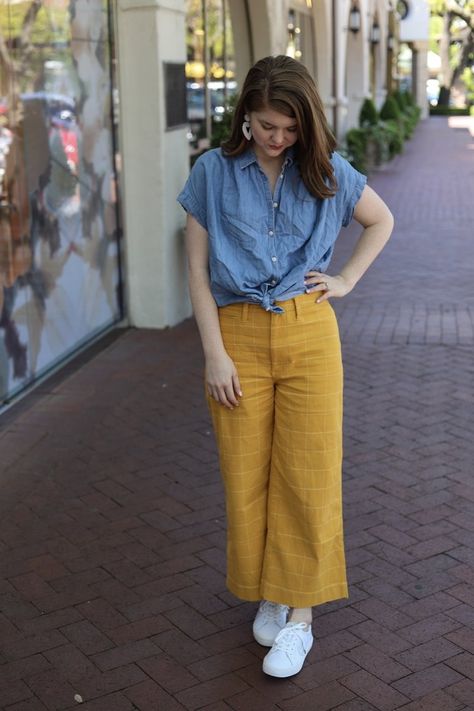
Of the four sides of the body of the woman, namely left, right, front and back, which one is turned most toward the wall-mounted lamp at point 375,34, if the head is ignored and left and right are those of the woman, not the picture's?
back

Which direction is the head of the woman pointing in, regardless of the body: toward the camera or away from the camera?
toward the camera

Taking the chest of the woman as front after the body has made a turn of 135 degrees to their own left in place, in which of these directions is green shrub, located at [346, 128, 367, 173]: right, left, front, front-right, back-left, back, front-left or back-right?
front-left

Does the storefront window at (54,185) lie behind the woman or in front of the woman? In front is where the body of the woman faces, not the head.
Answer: behind

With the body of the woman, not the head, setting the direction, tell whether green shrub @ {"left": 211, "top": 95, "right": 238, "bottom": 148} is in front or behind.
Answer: behind

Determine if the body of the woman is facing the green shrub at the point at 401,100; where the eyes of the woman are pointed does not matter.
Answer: no

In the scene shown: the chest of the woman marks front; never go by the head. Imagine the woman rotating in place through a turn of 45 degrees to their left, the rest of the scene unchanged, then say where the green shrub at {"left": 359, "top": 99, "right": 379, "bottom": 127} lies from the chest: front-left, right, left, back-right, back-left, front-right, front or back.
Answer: back-left

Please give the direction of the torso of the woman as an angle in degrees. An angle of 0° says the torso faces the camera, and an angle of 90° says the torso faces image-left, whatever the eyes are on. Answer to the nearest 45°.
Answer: approximately 0°

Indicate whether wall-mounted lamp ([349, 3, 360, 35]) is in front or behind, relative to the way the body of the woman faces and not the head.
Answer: behind
